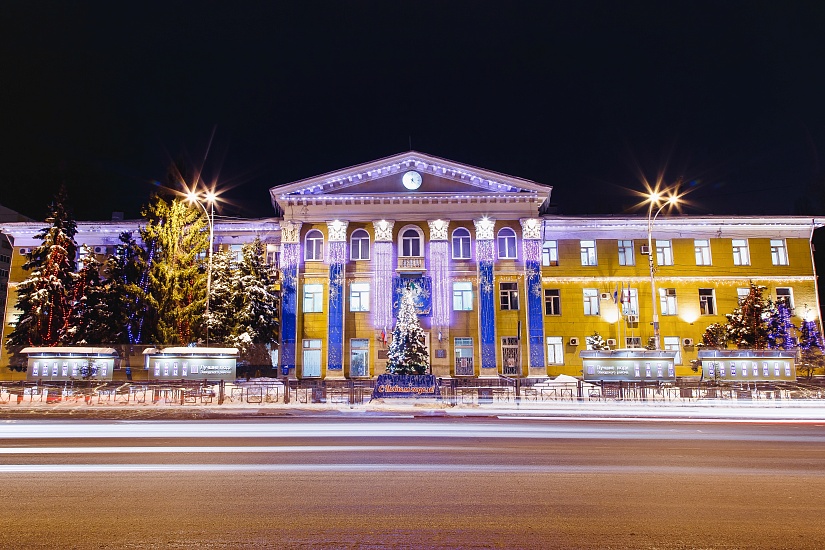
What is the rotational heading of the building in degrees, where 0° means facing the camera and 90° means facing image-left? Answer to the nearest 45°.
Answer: approximately 0°

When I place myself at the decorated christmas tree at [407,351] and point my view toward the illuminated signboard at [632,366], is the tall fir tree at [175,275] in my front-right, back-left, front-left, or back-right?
back-left

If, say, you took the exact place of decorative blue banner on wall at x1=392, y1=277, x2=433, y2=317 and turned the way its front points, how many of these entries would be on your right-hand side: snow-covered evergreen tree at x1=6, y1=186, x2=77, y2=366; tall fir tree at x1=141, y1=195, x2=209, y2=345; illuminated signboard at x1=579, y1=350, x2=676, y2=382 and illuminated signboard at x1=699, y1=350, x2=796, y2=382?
2

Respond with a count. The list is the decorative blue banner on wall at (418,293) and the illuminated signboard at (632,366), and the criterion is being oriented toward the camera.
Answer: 2

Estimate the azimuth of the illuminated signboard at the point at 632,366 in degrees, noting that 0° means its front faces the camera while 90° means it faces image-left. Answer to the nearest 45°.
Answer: approximately 0°

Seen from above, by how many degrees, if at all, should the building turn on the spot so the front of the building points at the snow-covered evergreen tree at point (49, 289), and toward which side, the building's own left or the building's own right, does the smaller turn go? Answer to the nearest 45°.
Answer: approximately 90° to the building's own right

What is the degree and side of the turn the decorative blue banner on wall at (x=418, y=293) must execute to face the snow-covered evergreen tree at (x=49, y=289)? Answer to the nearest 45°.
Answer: approximately 90° to its right

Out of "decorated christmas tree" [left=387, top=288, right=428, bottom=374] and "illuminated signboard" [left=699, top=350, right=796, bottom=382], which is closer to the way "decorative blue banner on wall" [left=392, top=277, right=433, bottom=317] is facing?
the decorated christmas tree

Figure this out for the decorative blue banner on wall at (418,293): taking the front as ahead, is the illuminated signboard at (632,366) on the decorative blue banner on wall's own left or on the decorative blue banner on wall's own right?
on the decorative blue banner on wall's own left
